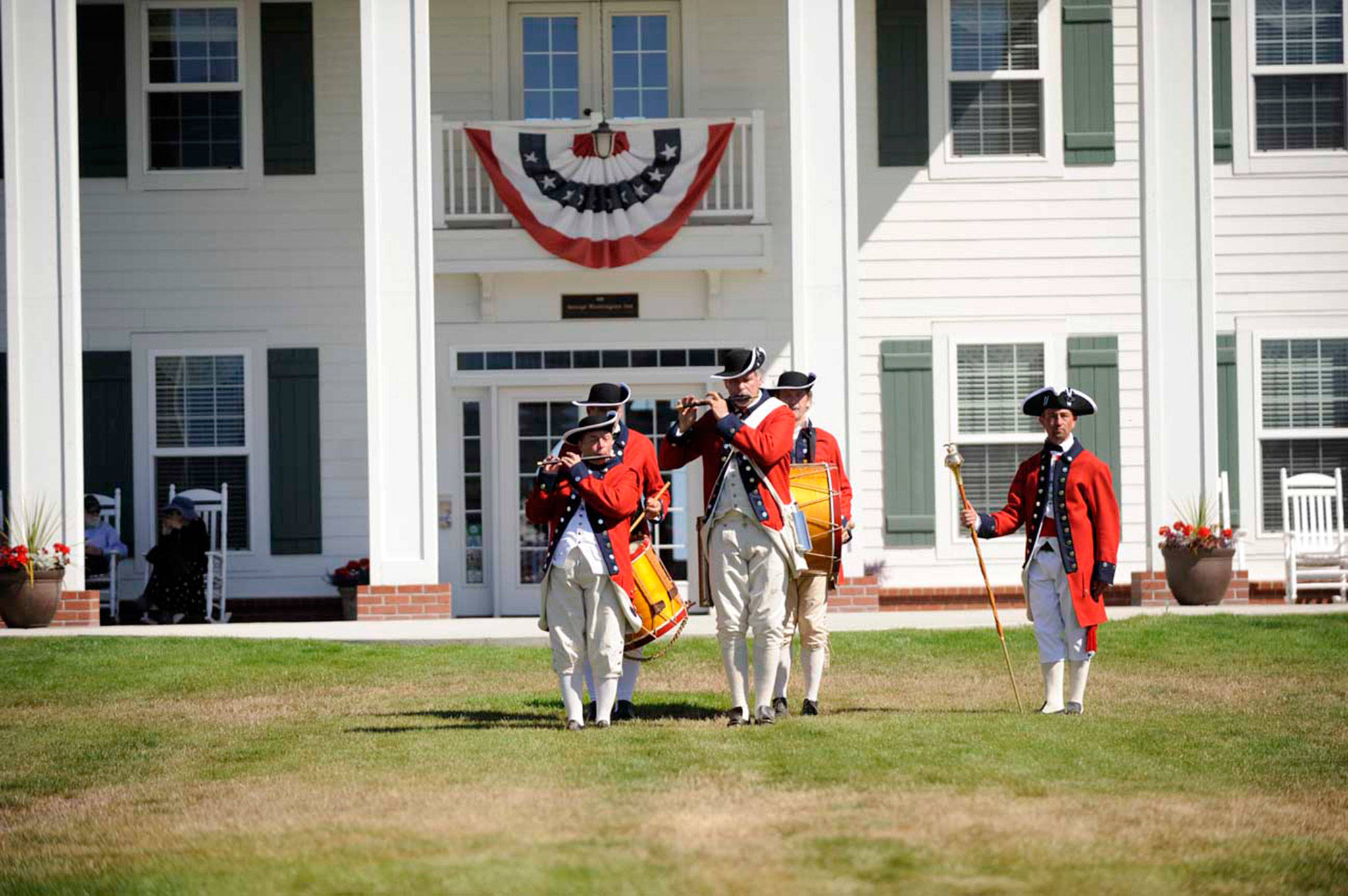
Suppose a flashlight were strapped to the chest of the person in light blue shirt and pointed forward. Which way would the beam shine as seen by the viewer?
toward the camera

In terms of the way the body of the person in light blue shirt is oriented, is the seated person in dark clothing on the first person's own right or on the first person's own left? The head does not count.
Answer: on the first person's own left

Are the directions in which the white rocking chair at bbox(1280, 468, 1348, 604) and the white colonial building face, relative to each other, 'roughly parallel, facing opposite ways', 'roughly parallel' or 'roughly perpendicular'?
roughly parallel

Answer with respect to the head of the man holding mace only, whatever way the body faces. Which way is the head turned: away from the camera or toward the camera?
toward the camera

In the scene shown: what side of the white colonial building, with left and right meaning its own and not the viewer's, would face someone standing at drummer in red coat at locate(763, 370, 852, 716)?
front

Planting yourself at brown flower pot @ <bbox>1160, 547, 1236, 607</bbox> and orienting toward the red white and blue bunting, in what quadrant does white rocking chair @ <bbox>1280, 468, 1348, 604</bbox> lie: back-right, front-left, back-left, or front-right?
back-right

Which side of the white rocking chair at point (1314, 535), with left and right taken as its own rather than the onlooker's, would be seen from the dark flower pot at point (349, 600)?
right

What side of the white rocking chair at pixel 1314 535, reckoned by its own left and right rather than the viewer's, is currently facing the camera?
front

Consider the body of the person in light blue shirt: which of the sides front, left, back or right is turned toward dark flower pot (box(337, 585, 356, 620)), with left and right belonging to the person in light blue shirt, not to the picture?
left

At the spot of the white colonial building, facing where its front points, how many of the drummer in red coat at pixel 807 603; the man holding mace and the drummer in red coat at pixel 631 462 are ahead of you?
3

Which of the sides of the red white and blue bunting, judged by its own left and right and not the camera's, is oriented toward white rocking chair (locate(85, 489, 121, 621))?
right

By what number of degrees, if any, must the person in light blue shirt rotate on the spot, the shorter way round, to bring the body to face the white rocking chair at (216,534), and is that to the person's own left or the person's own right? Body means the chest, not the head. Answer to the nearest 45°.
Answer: approximately 90° to the person's own left

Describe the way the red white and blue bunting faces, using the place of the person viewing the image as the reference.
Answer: facing the viewer

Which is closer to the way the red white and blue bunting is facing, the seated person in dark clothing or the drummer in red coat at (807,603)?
the drummer in red coat

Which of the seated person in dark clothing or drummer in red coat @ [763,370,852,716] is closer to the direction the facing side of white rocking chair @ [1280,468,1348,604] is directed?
the drummer in red coat
